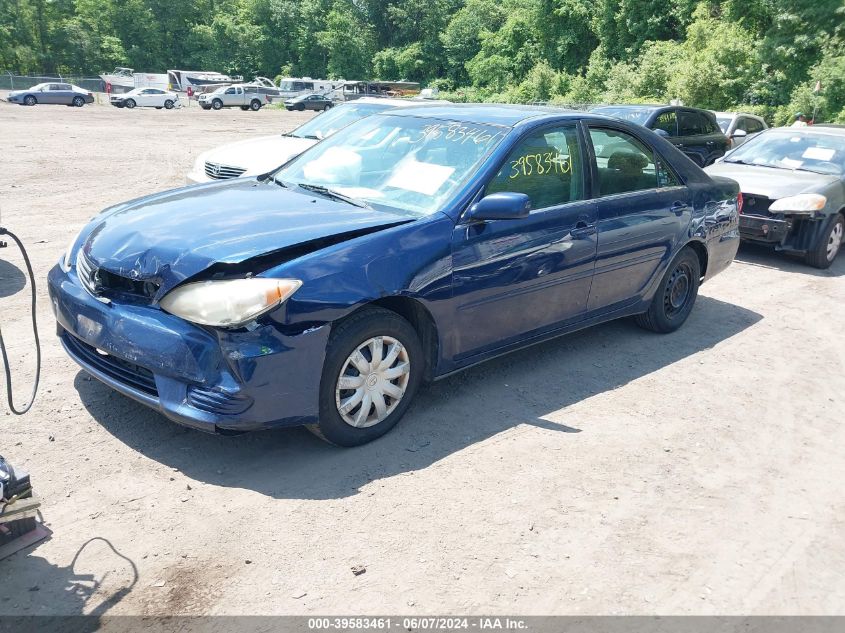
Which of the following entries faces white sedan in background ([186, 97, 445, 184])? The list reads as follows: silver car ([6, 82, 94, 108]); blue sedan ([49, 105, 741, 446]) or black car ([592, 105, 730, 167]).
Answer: the black car

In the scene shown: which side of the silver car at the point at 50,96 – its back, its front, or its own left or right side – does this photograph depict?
left

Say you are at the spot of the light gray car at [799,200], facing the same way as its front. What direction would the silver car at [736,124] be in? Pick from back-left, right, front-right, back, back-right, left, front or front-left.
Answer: back-right

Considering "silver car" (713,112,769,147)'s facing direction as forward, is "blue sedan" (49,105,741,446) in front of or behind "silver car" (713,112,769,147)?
in front

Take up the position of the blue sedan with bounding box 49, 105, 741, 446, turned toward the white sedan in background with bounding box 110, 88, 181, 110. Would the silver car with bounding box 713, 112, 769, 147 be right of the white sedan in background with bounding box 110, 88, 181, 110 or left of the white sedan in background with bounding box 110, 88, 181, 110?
right

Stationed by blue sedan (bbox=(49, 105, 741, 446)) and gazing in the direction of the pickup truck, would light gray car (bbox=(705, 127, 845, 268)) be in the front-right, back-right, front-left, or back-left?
front-right

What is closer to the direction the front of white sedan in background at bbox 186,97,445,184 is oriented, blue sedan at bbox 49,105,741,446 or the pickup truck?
the blue sedan

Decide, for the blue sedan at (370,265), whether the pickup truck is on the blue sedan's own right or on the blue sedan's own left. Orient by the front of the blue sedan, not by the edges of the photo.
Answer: on the blue sedan's own right

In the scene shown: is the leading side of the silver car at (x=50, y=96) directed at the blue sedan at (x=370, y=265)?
no

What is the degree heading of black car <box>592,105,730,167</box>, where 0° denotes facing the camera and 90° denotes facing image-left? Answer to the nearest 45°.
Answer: approximately 45°

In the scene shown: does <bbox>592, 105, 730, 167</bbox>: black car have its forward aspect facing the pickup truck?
no

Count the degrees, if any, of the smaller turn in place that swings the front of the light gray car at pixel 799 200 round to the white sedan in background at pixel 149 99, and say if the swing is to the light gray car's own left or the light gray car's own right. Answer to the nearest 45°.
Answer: approximately 90° to the light gray car's own right

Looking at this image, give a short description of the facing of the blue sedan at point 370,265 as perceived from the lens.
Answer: facing the viewer and to the left of the viewer

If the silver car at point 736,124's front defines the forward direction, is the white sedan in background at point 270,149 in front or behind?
in front
